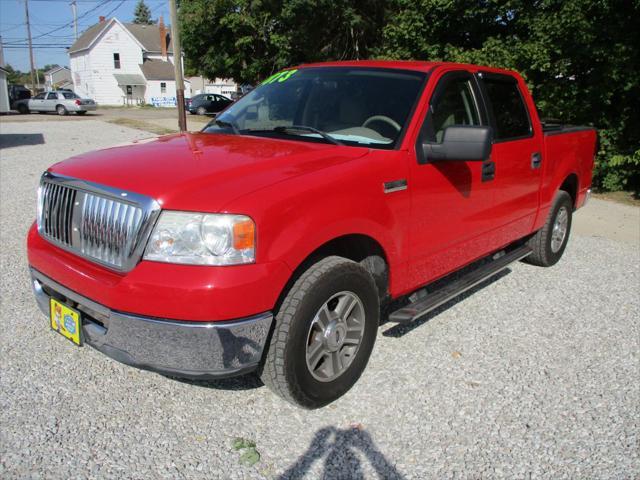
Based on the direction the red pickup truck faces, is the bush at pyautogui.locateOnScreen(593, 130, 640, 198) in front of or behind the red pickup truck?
behind

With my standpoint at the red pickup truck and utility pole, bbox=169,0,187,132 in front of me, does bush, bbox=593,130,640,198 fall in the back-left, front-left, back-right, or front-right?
front-right

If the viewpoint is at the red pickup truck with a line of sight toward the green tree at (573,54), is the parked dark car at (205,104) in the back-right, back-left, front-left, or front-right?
front-left

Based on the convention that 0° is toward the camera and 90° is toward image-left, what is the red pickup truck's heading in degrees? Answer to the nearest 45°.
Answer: approximately 45°

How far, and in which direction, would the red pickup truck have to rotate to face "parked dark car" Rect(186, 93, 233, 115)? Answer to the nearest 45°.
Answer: approximately 135° to its right

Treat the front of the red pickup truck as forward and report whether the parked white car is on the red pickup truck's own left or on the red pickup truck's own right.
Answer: on the red pickup truck's own right

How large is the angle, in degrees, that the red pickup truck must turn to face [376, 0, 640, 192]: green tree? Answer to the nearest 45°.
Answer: approximately 180°

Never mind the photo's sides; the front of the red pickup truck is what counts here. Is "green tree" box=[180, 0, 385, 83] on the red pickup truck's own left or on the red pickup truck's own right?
on the red pickup truck's own right

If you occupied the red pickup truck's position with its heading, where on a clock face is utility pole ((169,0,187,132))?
The utility pole is roughly at 4 o'clock from the red pickup truck.
